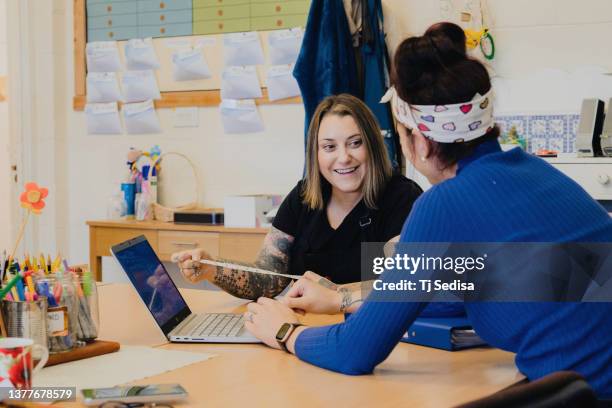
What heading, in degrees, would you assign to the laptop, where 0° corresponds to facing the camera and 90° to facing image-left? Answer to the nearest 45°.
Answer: approximately 270°

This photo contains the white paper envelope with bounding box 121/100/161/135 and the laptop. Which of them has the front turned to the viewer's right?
the laptop

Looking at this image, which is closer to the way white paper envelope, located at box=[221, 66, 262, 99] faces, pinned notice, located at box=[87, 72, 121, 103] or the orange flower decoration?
the orange flower decoration

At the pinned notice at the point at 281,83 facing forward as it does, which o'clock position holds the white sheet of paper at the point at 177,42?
The white sheet of paper is roughly at 4 o'clock from the pinned notice.
